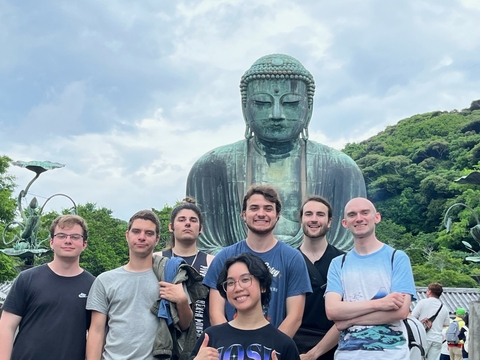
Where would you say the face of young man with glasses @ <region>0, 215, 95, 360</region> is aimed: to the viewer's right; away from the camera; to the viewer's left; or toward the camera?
toward the camera

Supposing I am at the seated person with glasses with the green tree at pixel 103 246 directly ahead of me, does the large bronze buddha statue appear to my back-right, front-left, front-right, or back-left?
front-right

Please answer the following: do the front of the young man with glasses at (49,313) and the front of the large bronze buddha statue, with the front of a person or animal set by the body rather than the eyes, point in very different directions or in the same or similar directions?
same or similar directions

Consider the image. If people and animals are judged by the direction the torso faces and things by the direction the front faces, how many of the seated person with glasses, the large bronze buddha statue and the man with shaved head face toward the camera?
3

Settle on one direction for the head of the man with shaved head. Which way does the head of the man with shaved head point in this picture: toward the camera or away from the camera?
toward the camera

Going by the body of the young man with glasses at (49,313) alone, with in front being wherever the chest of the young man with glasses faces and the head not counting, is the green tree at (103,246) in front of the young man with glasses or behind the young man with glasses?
behind

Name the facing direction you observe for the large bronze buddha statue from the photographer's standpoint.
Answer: facing the viewer

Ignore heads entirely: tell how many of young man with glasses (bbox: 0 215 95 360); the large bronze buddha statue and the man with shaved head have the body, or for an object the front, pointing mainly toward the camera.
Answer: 3

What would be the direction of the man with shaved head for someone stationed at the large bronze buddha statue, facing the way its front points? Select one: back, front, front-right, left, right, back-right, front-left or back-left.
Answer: front

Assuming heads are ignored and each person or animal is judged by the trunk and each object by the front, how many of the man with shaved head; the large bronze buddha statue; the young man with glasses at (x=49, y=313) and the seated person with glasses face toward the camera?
4

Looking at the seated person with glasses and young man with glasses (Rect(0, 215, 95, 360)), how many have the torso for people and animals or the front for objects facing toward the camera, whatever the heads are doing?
2

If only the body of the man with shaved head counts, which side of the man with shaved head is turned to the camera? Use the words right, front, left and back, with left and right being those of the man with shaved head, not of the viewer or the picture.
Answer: front

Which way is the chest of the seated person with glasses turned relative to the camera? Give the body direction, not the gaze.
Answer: toward the camera

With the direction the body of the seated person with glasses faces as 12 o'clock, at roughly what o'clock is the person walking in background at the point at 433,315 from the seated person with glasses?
The person walking in background is roughly at 7 o'clock from the seated person with glasses.

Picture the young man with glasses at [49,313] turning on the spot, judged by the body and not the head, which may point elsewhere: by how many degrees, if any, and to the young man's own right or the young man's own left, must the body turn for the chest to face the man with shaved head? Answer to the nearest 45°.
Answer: approximately 45° to the young man's own left
